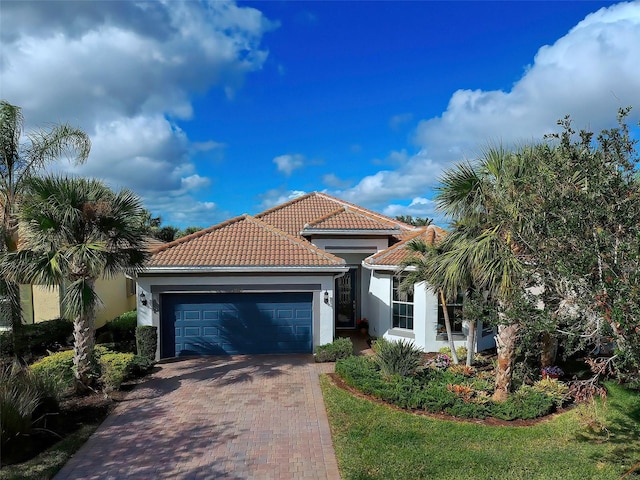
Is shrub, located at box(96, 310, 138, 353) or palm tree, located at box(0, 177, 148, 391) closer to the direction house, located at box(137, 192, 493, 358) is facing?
the palm tree

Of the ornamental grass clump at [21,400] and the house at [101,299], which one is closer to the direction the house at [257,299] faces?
the ornamental grass clump

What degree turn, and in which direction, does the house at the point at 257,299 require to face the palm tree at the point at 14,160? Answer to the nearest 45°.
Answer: approximately 45° to its right

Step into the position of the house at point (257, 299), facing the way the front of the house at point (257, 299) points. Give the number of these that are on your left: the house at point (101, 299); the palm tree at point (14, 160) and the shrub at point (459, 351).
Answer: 1

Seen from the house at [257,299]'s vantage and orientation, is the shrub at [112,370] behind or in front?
in front

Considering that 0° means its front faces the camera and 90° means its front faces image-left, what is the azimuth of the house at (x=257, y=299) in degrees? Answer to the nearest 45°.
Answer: approximately 0°

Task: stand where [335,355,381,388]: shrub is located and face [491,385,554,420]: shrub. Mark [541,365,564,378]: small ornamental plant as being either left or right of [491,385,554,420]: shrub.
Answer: left

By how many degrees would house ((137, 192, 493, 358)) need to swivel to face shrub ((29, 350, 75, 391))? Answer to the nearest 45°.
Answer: approximately 45° to its right

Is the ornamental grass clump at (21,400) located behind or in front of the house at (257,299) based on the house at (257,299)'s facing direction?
in front
